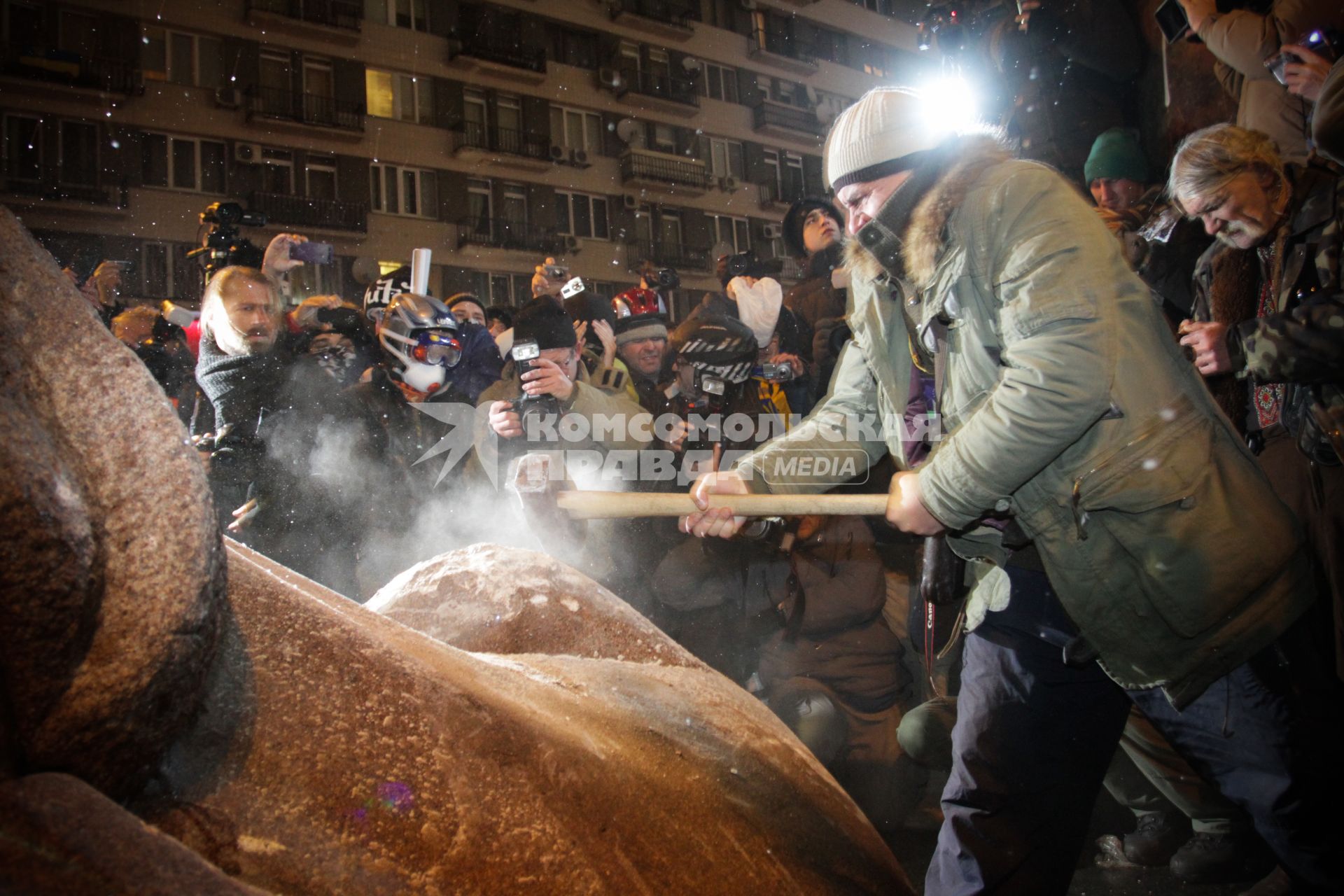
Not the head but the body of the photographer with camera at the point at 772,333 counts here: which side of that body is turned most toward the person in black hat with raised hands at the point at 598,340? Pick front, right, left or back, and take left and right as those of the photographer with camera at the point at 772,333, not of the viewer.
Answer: right

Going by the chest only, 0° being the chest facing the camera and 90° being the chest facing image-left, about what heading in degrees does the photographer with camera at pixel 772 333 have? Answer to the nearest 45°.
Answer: approximately 0°

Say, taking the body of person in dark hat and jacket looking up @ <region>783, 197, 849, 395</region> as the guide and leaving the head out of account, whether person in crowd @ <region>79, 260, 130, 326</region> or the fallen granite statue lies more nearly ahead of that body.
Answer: the fallen granite statue

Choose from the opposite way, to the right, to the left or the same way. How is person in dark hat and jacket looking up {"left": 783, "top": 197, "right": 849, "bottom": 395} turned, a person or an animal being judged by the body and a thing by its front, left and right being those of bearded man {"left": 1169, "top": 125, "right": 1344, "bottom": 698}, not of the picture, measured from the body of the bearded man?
to the left

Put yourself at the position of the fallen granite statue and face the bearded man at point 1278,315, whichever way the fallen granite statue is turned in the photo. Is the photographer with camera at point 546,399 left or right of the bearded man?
left

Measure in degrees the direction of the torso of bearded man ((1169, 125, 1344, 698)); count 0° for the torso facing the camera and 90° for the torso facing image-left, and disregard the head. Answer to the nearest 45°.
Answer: approximately 45°

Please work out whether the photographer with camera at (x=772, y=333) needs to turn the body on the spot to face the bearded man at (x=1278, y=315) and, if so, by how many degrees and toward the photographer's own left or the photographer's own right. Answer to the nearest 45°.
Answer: approximately 45° to the photographer's own left

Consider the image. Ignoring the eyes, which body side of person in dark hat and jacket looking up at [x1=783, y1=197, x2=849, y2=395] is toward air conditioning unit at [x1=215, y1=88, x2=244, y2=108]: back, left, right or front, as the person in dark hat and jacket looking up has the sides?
back

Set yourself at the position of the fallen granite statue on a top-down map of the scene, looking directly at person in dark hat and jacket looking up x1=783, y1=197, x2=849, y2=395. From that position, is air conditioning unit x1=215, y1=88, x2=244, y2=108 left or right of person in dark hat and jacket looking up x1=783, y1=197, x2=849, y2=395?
left
